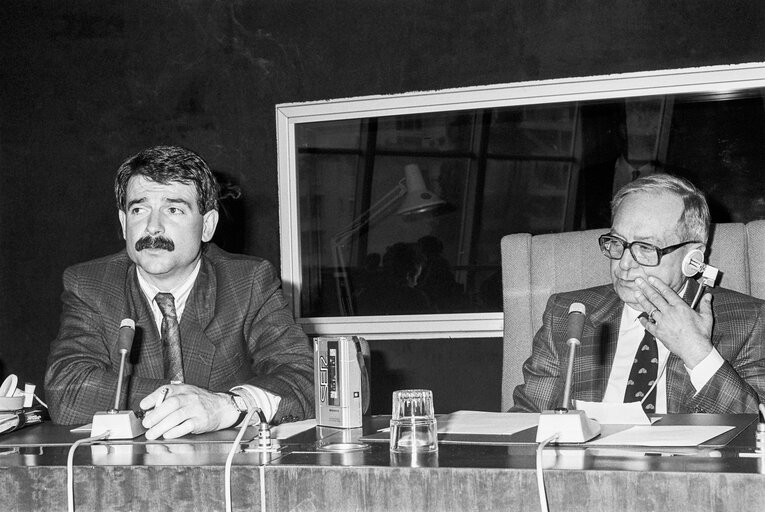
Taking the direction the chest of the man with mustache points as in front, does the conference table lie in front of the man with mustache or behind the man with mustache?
in front

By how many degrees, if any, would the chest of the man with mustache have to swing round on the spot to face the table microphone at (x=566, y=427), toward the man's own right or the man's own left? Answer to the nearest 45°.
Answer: approximately 45° to the man's own left

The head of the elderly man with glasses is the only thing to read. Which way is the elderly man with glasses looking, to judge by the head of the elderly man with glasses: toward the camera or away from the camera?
toward the camera

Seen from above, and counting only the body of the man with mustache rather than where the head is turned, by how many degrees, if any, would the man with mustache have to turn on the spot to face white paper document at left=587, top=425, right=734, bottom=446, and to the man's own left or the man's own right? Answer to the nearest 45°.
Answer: approximately 45° to the man's own left

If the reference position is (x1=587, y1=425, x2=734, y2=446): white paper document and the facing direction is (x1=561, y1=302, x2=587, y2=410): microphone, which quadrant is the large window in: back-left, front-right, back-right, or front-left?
front-right

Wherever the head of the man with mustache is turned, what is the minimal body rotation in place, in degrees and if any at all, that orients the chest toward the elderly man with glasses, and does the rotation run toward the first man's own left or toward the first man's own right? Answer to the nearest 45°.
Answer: approximately 90° to the first man's own left

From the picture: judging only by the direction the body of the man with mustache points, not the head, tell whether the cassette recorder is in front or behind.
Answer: in front

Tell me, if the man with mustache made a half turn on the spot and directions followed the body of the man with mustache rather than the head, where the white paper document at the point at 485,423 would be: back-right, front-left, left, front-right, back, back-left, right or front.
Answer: back-right

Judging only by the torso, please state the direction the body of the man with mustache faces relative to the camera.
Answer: toward the camera

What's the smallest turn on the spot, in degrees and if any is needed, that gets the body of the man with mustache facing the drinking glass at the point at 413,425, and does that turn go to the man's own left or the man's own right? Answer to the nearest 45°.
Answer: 0° — they already face it

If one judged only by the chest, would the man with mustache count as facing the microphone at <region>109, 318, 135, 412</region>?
yes
